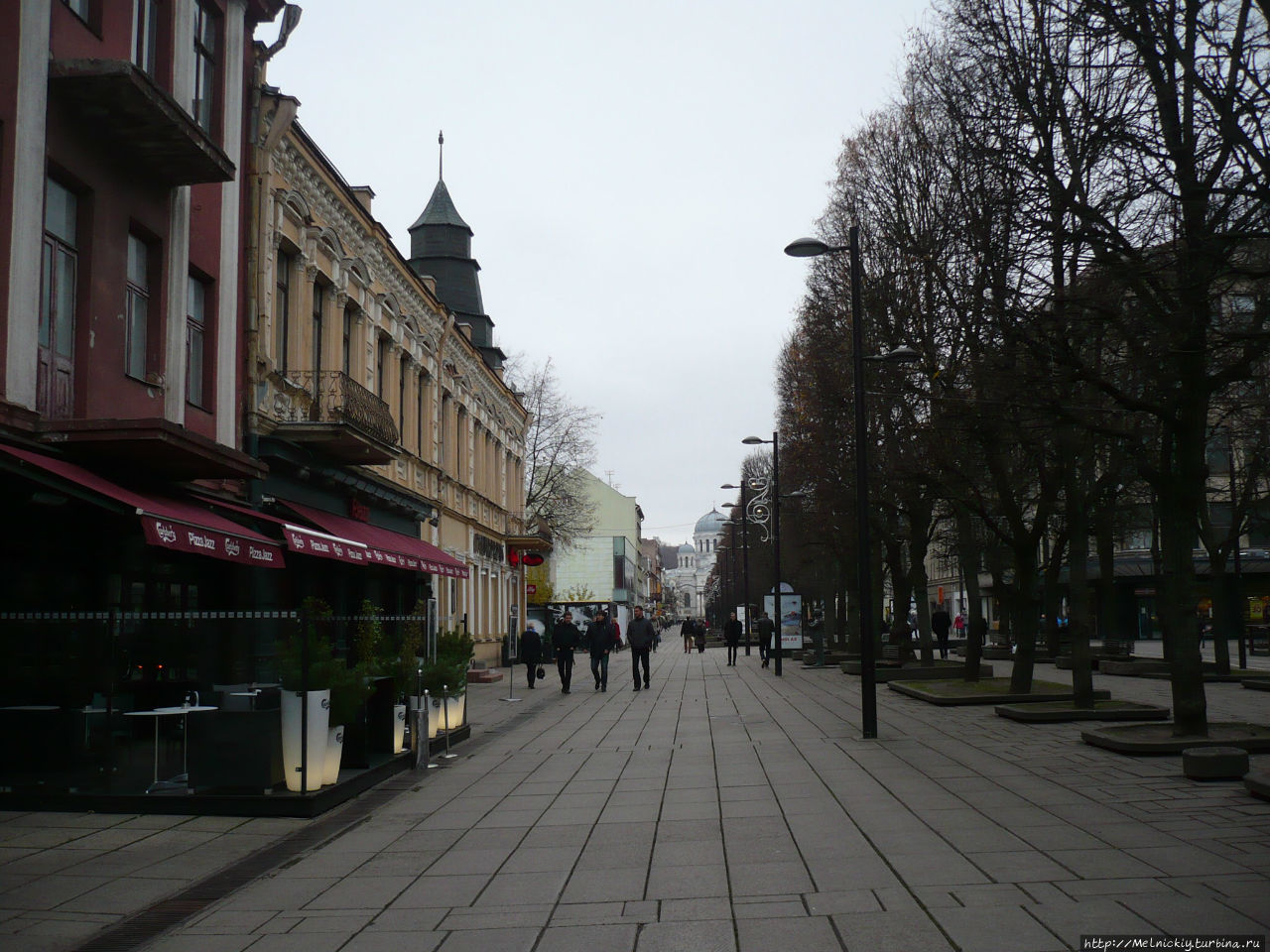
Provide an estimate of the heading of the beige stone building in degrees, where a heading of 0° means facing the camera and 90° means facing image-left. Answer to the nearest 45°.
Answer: approximately 270°

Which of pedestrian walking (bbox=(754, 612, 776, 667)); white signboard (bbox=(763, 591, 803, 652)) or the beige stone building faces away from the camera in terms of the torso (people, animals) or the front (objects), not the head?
the pedestrian walking

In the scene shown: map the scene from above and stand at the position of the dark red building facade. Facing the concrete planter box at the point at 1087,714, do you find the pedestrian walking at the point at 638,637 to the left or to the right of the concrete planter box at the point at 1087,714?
left

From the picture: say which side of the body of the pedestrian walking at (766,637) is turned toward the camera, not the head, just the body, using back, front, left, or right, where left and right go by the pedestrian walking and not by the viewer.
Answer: back

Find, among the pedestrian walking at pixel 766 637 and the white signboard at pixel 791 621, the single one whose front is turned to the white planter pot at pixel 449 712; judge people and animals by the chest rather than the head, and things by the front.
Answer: the white signboard
